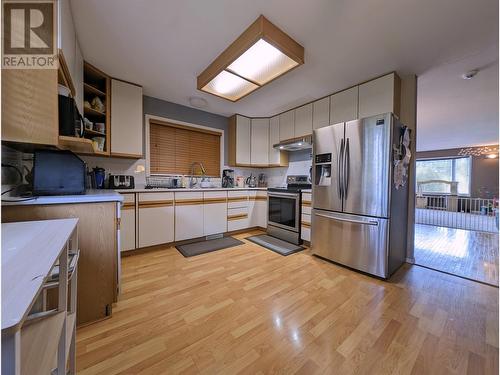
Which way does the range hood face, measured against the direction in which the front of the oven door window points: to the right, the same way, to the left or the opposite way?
the same way

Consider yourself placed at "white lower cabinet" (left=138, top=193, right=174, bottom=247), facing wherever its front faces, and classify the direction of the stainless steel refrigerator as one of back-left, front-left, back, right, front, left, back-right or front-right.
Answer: front

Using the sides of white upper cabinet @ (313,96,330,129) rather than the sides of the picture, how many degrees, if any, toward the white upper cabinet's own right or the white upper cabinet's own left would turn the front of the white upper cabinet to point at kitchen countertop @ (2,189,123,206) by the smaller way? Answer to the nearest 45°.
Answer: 0° — it already faces it

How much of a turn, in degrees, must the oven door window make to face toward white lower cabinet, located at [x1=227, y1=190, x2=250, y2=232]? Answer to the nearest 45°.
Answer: approximately 45° to its right

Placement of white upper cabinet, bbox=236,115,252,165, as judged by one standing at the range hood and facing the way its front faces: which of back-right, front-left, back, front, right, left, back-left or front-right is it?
front-right

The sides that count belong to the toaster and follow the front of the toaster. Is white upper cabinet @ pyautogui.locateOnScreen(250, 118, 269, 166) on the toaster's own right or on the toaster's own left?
on the toaster's own left

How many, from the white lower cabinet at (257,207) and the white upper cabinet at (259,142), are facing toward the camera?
2

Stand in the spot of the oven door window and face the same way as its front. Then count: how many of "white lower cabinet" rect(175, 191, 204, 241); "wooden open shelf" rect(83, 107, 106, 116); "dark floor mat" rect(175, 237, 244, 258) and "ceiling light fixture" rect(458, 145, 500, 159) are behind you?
1

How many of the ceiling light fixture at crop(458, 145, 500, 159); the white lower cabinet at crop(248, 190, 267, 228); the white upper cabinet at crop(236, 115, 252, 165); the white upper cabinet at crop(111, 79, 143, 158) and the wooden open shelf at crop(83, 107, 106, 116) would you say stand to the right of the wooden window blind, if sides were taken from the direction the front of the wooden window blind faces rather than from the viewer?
2

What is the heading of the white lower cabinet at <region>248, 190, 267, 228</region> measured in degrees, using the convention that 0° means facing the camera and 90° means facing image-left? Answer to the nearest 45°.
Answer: approximately 0°

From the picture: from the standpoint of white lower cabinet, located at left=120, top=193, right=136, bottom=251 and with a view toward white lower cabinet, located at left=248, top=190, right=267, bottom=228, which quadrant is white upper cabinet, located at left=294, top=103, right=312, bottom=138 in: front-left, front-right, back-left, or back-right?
front-right

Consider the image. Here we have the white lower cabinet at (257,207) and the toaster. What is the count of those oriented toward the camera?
2

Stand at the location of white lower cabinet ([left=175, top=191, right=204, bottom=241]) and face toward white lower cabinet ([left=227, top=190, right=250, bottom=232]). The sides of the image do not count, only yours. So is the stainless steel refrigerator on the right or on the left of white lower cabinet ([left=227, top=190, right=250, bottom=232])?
right

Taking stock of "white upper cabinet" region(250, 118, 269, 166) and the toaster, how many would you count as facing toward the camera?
2
